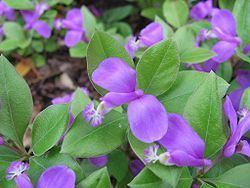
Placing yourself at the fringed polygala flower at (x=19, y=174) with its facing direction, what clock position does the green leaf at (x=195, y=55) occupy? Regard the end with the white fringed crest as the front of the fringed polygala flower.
The green leaf is roughly at 7 o'clock from the fringed polygala flower.

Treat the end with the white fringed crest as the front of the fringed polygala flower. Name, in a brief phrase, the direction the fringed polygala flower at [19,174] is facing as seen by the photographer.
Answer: facing the viewer and to the left of the viewer

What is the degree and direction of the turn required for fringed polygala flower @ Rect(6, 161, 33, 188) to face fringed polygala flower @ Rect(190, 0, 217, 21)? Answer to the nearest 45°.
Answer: approximately 180°

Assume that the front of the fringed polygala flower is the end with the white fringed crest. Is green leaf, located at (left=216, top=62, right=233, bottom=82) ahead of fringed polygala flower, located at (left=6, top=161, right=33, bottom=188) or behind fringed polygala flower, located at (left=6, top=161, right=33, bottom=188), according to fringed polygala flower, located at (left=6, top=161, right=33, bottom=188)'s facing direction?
behind

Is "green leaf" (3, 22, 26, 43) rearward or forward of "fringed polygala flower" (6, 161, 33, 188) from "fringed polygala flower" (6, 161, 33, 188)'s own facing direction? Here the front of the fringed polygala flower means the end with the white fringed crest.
rearward

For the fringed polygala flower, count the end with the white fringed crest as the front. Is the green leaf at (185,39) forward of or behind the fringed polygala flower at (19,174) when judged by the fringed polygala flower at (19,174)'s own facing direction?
behind
